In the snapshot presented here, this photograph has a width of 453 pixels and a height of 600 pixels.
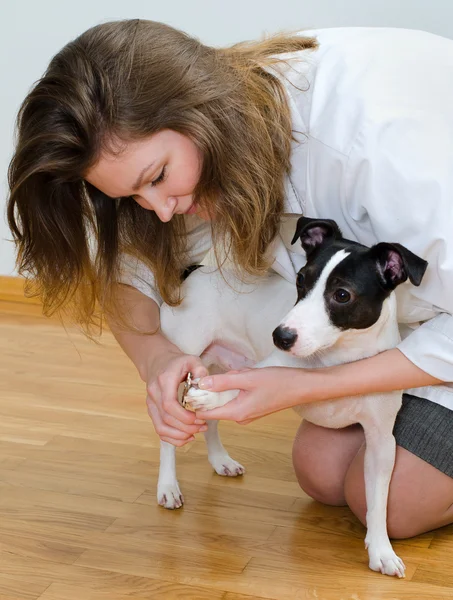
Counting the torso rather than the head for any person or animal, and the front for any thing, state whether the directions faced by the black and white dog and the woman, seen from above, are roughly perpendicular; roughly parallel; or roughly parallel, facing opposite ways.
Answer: roughly perpendicular

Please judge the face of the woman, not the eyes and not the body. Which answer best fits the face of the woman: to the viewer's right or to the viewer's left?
to the viewer's left

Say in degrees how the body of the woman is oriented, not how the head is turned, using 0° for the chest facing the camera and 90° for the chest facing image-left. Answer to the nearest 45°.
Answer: approximately 45°

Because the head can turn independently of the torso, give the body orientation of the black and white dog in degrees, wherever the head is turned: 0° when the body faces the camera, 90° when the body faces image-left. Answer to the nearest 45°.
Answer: approximately 315°
